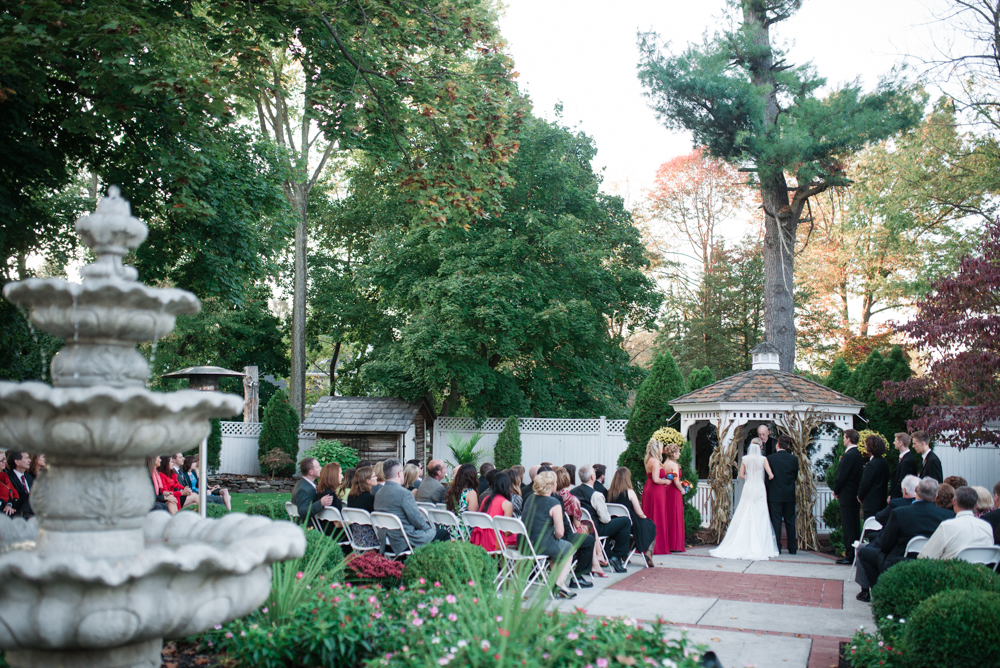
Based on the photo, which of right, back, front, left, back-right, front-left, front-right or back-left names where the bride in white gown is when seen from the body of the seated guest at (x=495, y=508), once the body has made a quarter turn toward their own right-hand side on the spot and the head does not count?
left

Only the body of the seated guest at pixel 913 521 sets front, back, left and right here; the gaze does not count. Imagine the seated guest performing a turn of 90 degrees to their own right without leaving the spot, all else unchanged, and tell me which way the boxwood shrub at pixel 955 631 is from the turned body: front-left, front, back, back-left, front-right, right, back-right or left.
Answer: back-right

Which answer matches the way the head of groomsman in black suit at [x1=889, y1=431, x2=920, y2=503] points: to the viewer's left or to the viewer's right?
to the viewer's left

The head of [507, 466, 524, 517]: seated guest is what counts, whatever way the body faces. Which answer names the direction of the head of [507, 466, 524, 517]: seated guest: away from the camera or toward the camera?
away from the camera

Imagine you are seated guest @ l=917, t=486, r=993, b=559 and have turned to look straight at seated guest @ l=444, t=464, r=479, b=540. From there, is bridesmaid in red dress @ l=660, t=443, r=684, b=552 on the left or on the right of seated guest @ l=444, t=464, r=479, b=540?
right

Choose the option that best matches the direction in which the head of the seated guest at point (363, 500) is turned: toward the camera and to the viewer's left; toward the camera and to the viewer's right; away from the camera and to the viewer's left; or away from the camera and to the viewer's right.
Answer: away from the camera and to the viewer's right

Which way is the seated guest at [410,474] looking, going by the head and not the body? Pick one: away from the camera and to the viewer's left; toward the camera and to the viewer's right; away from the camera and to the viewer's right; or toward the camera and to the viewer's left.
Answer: away from the camera and to the viewer's right

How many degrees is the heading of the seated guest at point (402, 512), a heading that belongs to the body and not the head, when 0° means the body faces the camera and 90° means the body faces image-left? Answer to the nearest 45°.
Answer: approximately 225°

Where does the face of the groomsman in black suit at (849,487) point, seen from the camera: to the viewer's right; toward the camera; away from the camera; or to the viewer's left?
to the viewer's left

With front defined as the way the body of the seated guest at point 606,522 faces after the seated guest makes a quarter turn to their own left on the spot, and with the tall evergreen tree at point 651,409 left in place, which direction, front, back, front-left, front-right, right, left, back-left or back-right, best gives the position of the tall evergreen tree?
front-right

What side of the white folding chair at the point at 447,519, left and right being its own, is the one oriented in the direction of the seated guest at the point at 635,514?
front
